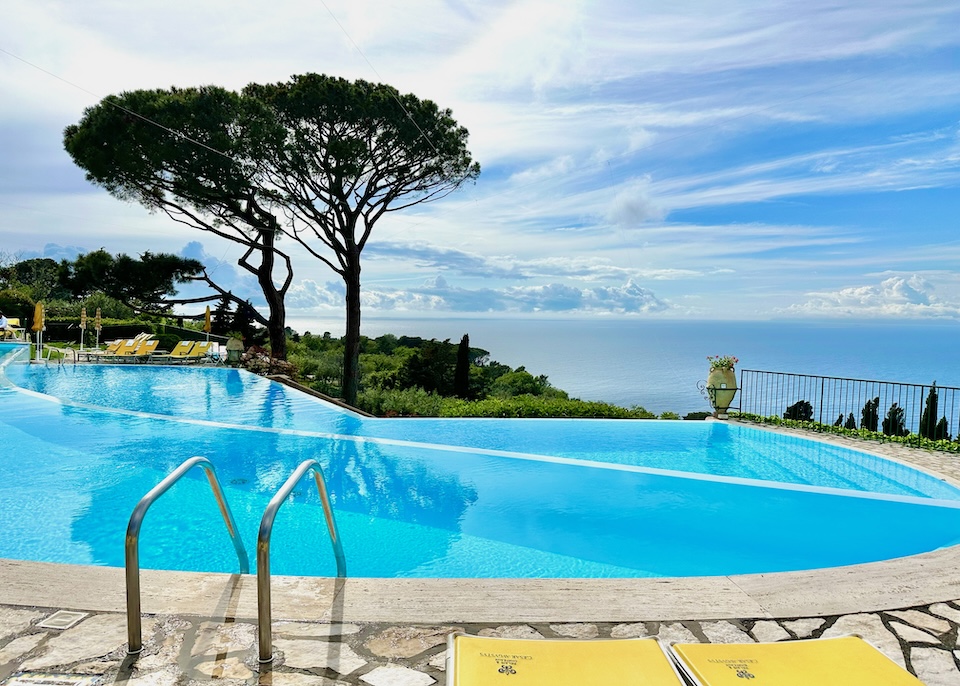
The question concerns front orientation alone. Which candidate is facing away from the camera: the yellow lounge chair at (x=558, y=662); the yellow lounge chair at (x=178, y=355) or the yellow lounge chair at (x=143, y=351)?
the yellow lounge chair at (x=558, y=662)

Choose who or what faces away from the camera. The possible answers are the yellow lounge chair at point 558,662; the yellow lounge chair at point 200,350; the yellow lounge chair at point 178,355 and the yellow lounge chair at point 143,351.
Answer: the yellow lounge chair at point 558,662

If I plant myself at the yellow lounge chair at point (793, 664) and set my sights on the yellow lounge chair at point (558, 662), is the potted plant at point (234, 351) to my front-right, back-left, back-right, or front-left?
front-right

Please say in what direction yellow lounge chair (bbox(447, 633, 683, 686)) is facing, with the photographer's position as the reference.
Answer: facing away from the viewer

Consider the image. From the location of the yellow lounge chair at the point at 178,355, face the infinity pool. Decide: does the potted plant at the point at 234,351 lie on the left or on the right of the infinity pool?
left

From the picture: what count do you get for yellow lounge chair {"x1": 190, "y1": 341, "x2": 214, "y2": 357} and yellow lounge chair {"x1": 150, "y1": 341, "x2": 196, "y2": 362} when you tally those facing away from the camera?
0
